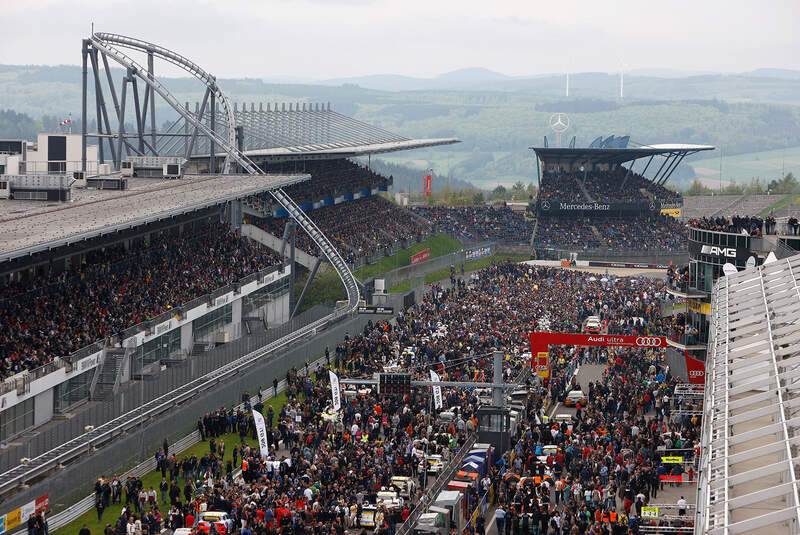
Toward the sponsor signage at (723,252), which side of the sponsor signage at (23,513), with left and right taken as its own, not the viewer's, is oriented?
left

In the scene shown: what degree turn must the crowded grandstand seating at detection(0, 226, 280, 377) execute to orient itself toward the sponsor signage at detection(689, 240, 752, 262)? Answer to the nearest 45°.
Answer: approximately 45° to its left

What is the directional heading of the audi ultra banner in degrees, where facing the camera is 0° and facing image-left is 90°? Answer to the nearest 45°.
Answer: approximately 0°

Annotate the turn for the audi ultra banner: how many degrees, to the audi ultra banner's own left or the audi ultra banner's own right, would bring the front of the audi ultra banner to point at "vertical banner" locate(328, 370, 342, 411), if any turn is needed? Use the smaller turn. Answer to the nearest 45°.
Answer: approximately 45° to the audi ultra banner's own right

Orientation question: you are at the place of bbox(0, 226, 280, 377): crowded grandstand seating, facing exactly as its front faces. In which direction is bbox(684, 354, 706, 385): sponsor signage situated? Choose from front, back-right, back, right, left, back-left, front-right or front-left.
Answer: front-left

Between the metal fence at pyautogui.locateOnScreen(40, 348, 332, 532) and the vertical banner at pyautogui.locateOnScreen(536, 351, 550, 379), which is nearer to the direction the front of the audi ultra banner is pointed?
the metal fence
